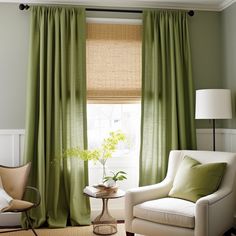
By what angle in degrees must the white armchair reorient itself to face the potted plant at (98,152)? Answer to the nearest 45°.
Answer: approximately 90° to its right

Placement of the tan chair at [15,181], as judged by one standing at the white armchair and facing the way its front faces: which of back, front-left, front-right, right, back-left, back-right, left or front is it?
front-right

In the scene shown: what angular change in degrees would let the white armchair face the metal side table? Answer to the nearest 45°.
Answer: approximately 90° to its right

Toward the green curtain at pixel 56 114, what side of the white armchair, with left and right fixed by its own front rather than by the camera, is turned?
right

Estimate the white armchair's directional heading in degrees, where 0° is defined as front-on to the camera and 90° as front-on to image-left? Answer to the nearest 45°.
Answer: approximately 45°
